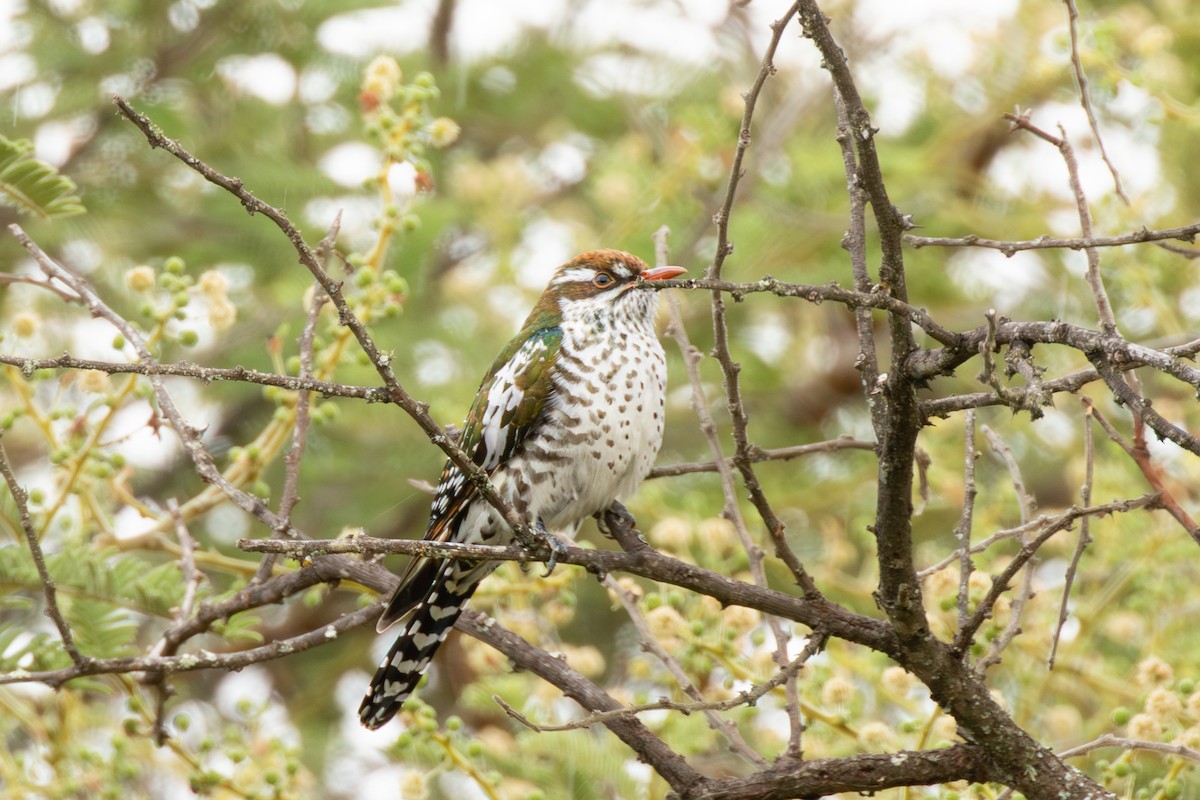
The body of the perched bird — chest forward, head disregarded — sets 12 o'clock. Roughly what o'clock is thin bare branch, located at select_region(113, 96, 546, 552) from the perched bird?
The thin bare branch is roughly at 4 o'clock from the perched bird.

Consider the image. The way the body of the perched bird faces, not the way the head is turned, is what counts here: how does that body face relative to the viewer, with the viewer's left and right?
facing the viewer and to the right of the viewer

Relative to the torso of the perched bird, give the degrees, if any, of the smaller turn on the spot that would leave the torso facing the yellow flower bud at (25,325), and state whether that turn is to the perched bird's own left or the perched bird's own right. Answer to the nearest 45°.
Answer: approximately 135° to the perched bird's own right
